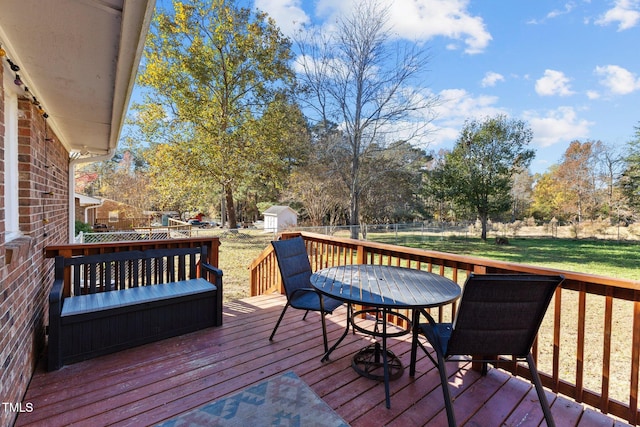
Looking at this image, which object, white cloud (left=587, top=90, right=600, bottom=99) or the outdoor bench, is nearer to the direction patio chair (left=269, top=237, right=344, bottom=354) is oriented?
the white cloud

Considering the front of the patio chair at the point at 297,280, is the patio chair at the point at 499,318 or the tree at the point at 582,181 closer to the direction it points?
the patio chair

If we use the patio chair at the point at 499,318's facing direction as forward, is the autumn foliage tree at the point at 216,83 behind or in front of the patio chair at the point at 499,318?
in front

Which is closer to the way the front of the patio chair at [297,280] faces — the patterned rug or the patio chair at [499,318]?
the patio chair

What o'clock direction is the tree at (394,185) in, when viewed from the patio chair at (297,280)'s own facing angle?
The tree is roughly at 8 o'clock from the patio chair.

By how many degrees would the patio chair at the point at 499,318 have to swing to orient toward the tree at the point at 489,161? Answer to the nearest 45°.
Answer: approximately 45° to its right

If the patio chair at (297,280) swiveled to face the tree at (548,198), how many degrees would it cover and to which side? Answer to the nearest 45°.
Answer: approximately 90° to its left

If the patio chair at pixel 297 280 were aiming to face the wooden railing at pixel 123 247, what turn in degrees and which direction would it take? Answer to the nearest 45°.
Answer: approximately 135° to its right

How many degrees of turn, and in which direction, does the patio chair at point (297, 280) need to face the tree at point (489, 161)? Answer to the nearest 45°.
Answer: approximately 90° to its left

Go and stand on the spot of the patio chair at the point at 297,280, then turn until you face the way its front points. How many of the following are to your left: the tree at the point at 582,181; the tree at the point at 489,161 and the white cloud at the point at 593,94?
3

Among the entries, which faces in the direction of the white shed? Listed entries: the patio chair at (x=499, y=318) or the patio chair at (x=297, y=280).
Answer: the patio chair at (x=499, y=318)

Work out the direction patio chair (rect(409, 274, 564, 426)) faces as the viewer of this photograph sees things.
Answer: facing away from the viewer and to the left of the viewer

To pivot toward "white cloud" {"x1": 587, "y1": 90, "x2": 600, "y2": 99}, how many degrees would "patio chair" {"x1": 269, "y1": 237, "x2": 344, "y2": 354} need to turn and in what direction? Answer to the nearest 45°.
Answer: approximately 90° to its left
